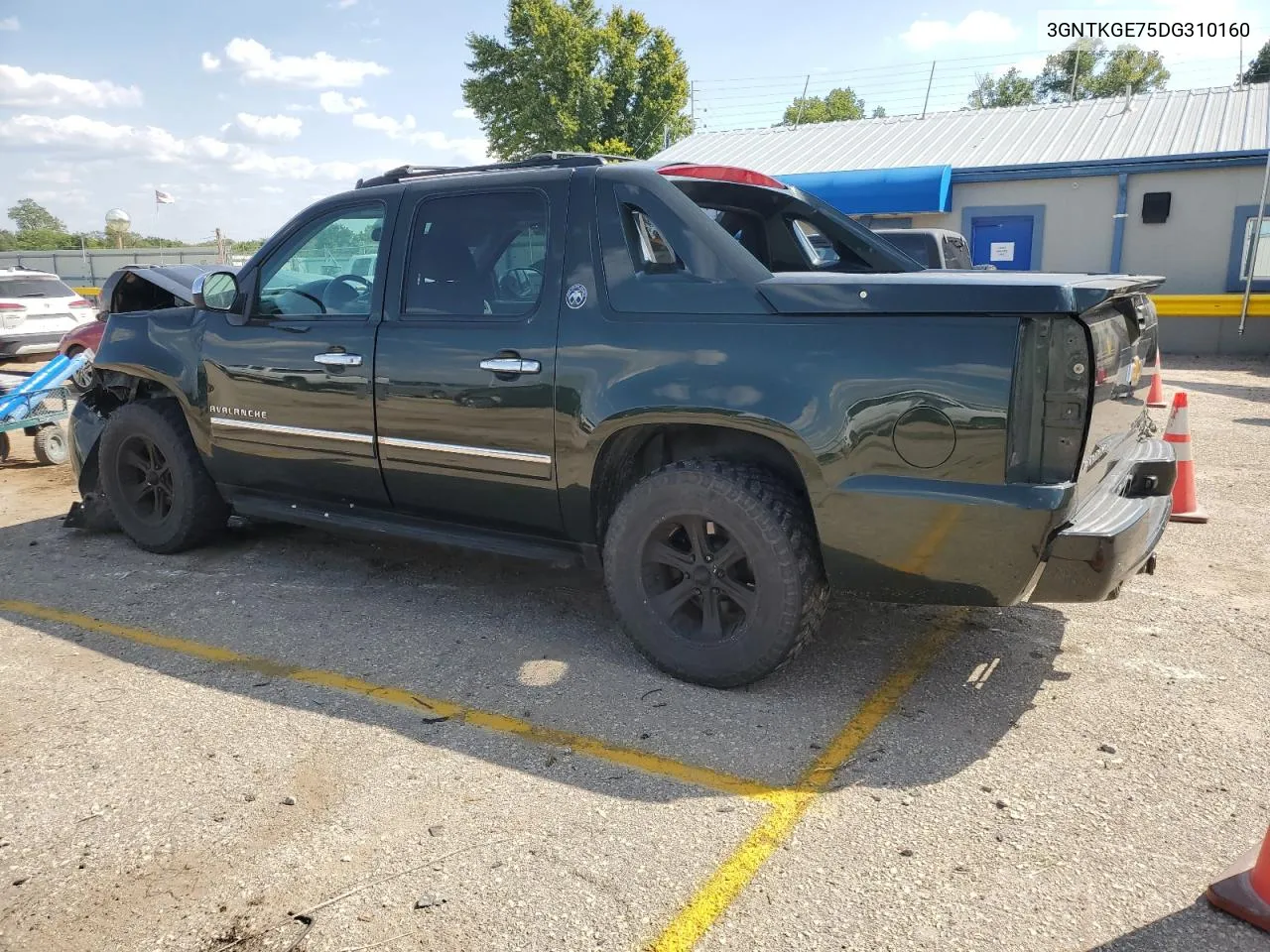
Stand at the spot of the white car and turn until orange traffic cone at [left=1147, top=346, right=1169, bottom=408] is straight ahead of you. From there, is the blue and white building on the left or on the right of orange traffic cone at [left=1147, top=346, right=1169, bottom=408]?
left

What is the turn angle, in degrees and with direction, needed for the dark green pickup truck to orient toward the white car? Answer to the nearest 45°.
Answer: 0° — it already faces it

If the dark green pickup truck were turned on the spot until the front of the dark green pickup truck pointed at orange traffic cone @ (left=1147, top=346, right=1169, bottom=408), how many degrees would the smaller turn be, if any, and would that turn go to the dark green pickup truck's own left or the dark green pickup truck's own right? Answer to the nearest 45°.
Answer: approximately 90° to the dark green pickup truck's own right

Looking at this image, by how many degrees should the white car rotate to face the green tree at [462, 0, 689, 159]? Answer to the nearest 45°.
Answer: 0° — it already faces it

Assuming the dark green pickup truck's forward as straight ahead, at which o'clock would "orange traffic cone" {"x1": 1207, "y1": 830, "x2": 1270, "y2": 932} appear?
The orange traffic cone is roughly at 6 o'clock from the dark green pickup truck.

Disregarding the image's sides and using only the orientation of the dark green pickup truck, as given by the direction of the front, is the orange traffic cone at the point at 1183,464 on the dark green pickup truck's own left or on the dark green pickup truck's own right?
on the dark green pickup truck's own right

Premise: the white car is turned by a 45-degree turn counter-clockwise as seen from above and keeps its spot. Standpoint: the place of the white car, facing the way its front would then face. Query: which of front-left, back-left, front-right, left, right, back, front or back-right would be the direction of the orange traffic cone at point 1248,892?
back

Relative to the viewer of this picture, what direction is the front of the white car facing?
facing away from the viewer and to the right of the viewer

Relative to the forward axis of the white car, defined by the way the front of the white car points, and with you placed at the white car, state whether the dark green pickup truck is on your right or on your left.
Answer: on your right

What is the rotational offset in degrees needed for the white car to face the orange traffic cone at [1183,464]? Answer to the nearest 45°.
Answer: approximately 135° to its right

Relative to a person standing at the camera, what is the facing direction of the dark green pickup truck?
facing away from the viewer and to the left of the viewer
